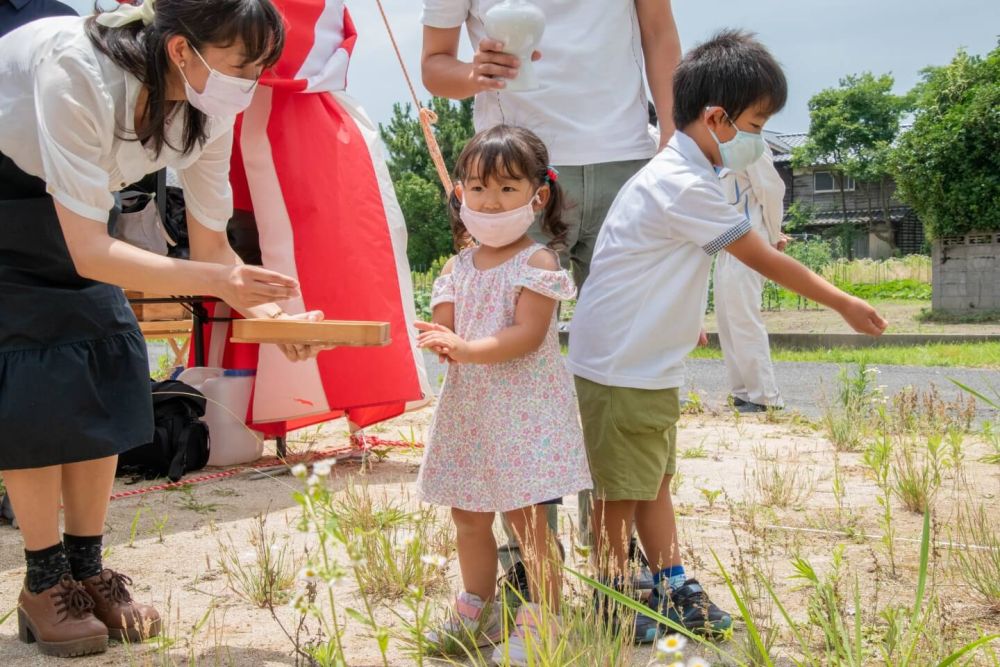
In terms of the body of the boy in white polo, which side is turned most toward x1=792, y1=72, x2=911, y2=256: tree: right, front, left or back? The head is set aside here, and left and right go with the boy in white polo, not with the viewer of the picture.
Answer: left

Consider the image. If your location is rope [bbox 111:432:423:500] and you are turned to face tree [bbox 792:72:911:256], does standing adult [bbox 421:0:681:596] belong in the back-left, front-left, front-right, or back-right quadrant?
back-right

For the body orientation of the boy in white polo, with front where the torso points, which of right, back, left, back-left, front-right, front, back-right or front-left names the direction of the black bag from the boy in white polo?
back-left

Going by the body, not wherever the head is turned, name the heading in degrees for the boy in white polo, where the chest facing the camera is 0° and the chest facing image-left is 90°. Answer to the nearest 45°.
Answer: approximately 270°

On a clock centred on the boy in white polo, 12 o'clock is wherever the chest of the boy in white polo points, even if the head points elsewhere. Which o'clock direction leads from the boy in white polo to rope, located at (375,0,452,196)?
The rope is roughly at 8 o'clock from the boy in white polo.

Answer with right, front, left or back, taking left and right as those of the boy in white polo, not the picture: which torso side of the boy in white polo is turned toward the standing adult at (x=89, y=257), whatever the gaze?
back

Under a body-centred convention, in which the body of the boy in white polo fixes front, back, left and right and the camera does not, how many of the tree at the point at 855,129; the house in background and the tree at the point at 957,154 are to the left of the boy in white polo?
3

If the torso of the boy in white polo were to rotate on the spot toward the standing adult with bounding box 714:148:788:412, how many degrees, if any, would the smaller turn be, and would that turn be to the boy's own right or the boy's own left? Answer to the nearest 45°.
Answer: approximately 90° to the boy's own left

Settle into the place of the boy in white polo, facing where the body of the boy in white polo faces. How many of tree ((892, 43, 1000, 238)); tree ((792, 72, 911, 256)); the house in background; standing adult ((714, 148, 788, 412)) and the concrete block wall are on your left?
5

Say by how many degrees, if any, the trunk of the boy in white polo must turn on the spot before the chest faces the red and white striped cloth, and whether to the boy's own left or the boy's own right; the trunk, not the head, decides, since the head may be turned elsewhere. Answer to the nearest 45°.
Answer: approximately 135° to the boy's own left

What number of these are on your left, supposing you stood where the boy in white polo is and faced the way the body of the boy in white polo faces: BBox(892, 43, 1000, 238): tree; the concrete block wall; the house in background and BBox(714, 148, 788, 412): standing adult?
4

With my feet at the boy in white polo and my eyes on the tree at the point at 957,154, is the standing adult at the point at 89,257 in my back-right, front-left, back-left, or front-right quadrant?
back-left

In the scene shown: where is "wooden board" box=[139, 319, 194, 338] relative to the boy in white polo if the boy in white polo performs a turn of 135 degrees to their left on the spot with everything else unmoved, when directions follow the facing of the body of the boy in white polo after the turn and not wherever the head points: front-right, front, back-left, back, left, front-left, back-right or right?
front

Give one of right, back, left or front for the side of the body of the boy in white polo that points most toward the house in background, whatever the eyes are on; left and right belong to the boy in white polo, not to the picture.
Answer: left

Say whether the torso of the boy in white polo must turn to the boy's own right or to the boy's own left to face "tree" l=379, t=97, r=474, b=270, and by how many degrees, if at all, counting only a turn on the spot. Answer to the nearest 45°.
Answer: approximately 90° to the boy's own left
